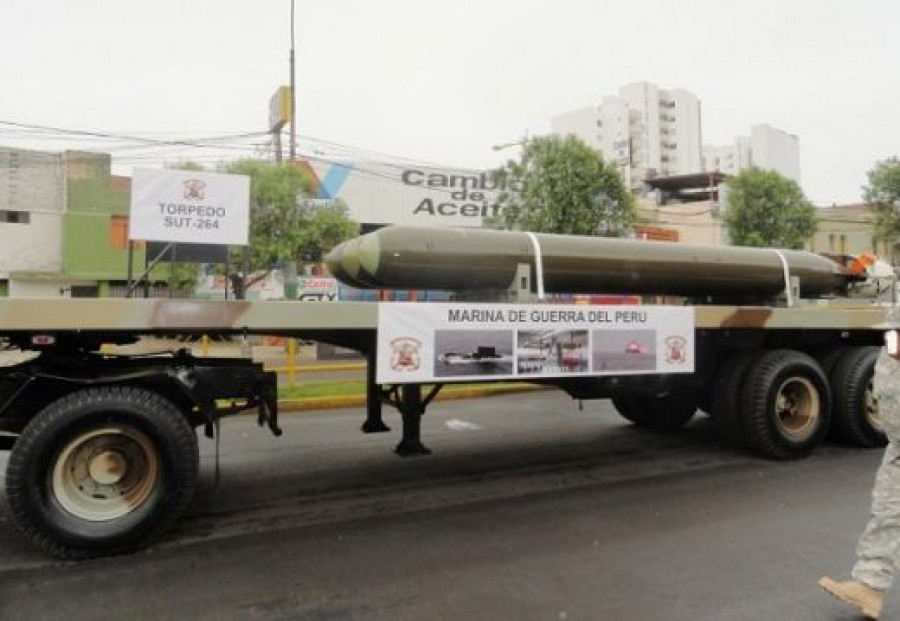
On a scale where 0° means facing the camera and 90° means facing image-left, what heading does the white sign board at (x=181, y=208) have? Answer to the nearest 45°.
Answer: approximately 0°

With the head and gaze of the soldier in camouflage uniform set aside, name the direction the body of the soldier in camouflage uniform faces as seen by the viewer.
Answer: to the viewer's left

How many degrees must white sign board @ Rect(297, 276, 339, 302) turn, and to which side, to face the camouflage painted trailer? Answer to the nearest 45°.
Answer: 0° — it already faces it

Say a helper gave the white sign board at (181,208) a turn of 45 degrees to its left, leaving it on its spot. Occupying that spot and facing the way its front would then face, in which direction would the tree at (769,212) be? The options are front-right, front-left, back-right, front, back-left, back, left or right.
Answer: left

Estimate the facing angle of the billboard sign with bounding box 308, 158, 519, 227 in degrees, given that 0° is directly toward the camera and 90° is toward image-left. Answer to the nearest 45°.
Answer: approximately 0°
